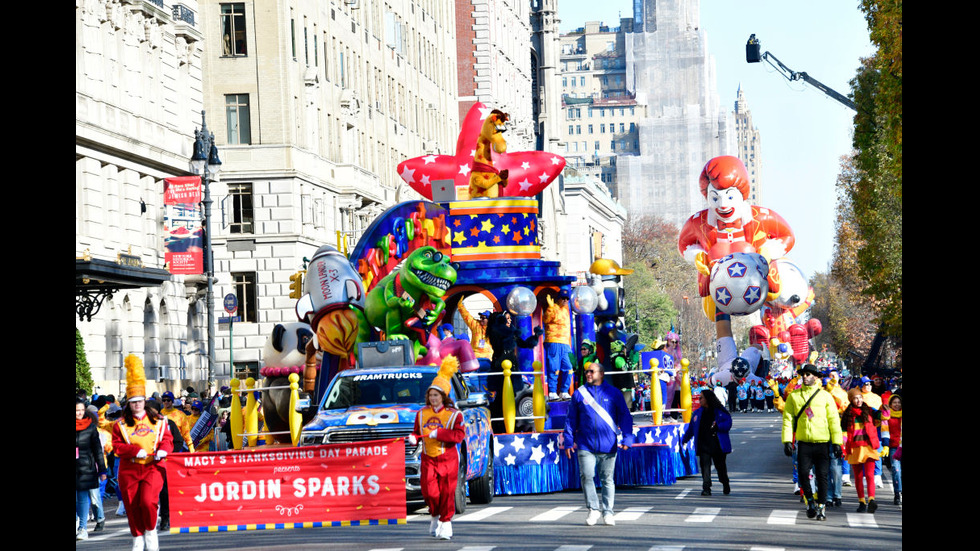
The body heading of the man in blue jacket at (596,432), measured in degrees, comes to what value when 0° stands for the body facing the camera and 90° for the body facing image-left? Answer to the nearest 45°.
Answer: approximately 0°

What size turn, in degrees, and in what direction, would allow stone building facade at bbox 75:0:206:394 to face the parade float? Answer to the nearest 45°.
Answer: approximately 45° to its right

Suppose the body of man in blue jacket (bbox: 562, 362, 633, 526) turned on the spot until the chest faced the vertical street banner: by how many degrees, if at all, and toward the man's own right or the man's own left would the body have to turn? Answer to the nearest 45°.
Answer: approximately 135° to the man's own right

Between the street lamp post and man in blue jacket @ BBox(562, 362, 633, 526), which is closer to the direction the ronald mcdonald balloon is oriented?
the man in blue jacket

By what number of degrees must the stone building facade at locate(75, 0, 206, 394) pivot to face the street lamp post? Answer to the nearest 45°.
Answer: approximately 45° to its right

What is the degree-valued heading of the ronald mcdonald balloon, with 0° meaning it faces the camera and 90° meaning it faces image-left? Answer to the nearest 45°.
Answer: approximately 0°

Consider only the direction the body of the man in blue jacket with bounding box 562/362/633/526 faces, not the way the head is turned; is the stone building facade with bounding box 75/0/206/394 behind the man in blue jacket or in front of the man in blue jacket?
behind

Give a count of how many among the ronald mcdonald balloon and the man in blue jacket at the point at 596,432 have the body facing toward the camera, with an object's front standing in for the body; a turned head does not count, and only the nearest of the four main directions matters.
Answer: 2

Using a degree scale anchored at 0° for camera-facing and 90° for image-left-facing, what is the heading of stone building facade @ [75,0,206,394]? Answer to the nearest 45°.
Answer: approximately 315°
